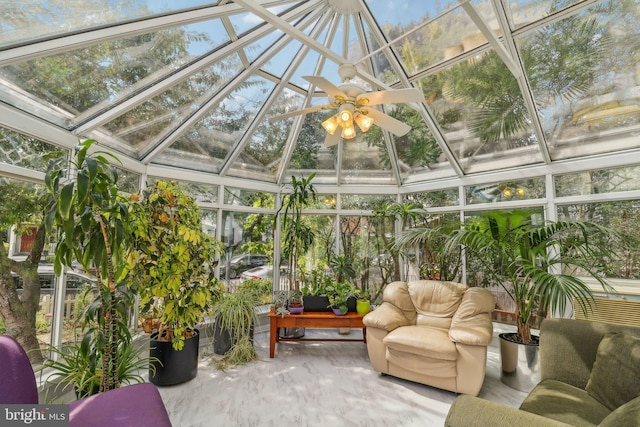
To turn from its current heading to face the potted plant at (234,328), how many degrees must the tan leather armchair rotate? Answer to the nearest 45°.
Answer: approximately 45° to its right

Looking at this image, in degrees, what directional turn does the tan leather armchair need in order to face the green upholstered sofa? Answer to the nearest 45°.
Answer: approximately 90° to its left

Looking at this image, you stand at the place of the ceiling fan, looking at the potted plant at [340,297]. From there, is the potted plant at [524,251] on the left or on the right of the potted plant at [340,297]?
right

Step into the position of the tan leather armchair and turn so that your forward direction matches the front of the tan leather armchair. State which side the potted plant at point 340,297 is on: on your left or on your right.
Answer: on your right

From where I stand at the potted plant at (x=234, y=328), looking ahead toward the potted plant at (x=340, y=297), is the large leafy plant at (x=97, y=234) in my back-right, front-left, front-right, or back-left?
back-right

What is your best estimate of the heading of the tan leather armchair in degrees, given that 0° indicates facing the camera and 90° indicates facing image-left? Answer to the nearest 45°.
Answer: approximately 45°

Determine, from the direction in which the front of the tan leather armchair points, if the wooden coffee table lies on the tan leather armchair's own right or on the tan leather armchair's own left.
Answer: on the tan leather armchair's own right
